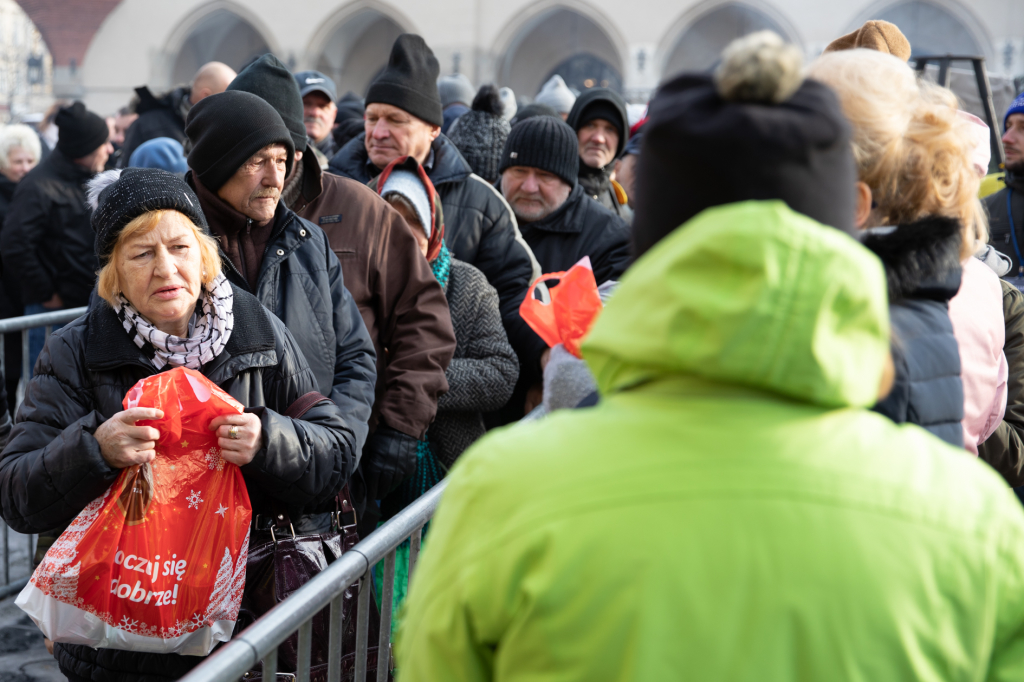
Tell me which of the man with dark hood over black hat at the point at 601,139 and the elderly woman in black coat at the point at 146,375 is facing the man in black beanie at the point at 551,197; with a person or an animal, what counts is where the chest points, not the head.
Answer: the man with dark hood over black hat

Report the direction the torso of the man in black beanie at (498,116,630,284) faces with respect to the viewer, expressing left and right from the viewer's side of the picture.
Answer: facing the viewer and to the left of the viewer

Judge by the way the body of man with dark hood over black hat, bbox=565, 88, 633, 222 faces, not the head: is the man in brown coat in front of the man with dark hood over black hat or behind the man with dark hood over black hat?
in front

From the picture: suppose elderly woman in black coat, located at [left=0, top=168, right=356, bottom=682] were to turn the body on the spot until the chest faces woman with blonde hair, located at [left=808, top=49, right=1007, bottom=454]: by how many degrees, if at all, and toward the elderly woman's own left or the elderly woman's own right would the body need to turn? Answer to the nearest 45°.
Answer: approximately 45° to the elderly woman's own left

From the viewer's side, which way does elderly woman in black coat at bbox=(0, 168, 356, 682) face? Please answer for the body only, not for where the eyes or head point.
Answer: toward the camera

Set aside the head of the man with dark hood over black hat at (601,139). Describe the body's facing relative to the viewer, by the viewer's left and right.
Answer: facing the viewer

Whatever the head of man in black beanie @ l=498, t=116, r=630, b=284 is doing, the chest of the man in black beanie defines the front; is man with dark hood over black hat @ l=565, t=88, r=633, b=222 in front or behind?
behind

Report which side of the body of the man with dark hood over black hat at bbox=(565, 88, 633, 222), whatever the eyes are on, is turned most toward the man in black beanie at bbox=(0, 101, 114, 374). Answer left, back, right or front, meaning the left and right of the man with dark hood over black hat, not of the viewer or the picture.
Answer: right

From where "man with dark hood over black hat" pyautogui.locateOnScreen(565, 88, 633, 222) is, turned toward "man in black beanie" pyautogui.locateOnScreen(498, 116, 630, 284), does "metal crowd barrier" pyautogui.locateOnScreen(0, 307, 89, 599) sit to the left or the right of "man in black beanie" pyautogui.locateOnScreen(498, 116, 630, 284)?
right

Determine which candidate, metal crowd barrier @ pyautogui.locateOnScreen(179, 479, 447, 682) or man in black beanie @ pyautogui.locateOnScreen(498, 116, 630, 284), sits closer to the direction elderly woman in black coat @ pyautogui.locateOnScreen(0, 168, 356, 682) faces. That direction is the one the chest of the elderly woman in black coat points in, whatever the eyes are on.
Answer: the metal crowd barrier

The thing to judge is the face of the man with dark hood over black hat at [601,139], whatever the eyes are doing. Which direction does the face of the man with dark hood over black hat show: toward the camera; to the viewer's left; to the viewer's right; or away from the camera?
toward the camera
